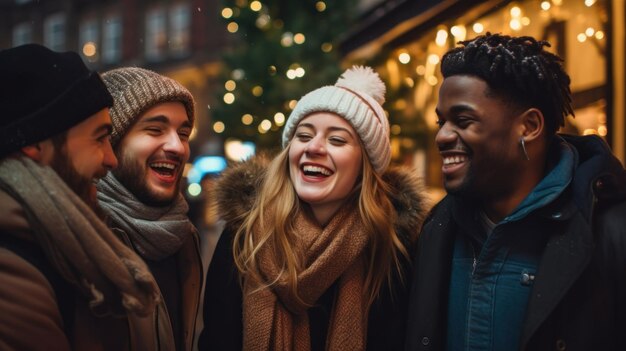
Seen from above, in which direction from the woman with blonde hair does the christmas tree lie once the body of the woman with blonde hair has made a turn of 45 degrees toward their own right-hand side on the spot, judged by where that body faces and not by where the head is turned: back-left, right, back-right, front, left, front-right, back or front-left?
back-right

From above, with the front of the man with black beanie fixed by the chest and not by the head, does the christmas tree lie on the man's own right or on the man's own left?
on the man's own left

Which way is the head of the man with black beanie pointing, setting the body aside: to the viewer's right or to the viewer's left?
to the viewer's right

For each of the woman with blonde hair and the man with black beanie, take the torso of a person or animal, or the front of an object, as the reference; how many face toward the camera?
1

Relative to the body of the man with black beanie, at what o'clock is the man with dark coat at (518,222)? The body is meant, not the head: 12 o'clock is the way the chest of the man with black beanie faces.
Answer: The man with dark coat is roughly at 12 o'clock from the man with black beanie.

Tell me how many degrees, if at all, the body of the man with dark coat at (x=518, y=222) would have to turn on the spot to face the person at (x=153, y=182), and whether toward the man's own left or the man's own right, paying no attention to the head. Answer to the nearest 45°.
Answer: approximately 45° to the man's own right

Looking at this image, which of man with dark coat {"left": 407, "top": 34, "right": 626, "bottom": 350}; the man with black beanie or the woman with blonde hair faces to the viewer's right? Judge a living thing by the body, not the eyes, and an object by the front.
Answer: the man with black beanie

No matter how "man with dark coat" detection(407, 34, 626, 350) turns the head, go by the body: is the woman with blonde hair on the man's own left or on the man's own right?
on the man's own right

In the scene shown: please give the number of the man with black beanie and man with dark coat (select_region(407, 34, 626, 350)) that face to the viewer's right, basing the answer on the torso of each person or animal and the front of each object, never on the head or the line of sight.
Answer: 1

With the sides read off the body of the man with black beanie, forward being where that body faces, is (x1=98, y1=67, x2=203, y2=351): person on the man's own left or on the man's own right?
on the man's own left

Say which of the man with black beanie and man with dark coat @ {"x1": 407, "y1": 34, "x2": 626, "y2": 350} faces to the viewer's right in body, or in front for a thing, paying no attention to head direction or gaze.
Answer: the man with black beanie

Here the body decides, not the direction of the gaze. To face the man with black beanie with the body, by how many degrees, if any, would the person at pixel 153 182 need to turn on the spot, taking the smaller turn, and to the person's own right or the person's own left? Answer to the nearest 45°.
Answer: approximately 45° to the person's own right

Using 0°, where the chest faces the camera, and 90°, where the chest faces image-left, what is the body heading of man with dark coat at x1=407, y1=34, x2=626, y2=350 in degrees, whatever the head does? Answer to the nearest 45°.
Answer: approximately 45°
